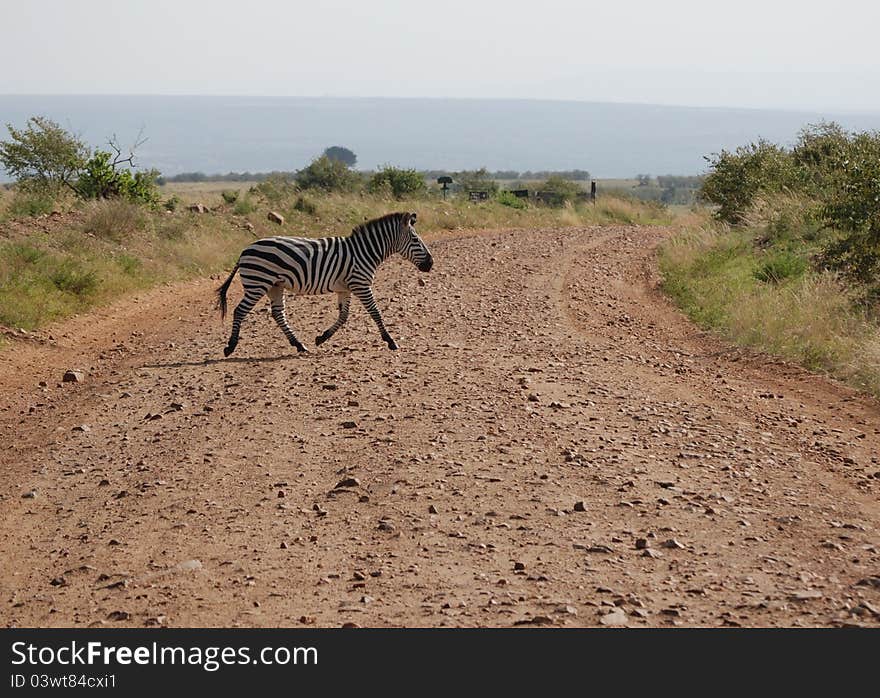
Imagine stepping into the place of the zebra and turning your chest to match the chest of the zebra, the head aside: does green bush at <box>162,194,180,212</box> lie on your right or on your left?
on your left

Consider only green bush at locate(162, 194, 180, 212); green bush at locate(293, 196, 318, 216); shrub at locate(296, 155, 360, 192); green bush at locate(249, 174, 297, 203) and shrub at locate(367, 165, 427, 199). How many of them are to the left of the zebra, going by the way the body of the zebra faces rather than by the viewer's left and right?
5

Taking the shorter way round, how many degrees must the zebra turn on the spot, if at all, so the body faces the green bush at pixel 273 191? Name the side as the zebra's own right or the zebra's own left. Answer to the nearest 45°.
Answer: approximately 90° to the zebra's own left

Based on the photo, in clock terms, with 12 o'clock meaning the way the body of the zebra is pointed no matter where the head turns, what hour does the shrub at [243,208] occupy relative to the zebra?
The shrub is roughly at 9 o'clock from the zebra.

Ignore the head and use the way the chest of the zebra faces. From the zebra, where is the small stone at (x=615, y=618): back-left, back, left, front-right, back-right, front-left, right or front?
right

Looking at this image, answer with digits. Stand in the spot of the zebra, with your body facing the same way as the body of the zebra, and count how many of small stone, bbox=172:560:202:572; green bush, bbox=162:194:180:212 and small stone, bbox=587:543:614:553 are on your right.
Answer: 2

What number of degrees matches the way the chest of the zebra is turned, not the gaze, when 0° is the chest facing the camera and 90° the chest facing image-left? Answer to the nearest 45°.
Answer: approximately 270°

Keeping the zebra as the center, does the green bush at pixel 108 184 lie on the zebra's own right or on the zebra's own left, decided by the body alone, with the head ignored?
on the zebra's own left

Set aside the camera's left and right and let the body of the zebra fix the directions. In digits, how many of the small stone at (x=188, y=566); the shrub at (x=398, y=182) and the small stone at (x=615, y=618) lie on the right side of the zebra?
2

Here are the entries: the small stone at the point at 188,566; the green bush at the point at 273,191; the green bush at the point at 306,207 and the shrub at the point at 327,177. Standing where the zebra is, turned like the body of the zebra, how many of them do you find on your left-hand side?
3

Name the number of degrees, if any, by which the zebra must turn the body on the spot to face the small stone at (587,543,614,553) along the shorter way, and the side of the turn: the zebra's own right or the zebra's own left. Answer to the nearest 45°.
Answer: approximately 90° to the zebra's own right

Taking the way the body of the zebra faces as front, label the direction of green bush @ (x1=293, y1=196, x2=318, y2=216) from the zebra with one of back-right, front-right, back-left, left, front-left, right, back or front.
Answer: left

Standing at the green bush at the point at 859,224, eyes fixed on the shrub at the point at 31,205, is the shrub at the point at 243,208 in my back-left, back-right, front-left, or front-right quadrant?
front-right

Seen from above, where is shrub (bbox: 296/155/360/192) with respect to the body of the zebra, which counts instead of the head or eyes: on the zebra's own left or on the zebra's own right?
on the zebra's own left

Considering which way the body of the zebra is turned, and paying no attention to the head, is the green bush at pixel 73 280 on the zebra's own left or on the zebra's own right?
on the zebra's own left

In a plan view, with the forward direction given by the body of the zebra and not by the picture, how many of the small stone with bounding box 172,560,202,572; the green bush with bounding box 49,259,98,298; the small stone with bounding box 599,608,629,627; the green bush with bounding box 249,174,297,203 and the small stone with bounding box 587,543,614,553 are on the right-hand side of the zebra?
3
